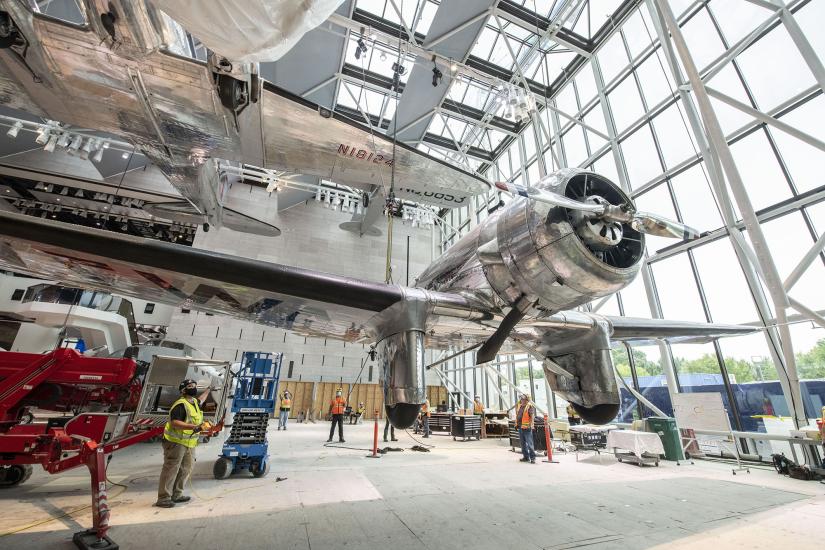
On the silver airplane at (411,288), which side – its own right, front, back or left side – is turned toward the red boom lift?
right

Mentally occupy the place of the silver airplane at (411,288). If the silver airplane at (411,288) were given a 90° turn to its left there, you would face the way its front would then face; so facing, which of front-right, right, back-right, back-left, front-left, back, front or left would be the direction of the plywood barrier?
front-left

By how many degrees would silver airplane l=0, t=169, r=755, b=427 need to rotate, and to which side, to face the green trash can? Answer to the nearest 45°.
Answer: approximately 90° to its left

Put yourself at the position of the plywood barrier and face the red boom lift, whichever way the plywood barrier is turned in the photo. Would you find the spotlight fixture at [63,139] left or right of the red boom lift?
right

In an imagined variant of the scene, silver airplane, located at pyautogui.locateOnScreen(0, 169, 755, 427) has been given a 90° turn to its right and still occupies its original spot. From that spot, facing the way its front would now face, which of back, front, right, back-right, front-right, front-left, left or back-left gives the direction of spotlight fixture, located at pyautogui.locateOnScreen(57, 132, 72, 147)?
right

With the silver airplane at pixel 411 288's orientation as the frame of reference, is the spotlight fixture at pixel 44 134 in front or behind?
behind

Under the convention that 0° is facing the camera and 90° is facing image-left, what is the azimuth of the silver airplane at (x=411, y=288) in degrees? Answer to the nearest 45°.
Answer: approximately 315°

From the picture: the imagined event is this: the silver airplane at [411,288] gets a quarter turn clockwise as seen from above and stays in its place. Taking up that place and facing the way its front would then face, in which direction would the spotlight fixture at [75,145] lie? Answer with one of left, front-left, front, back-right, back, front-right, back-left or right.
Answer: right
